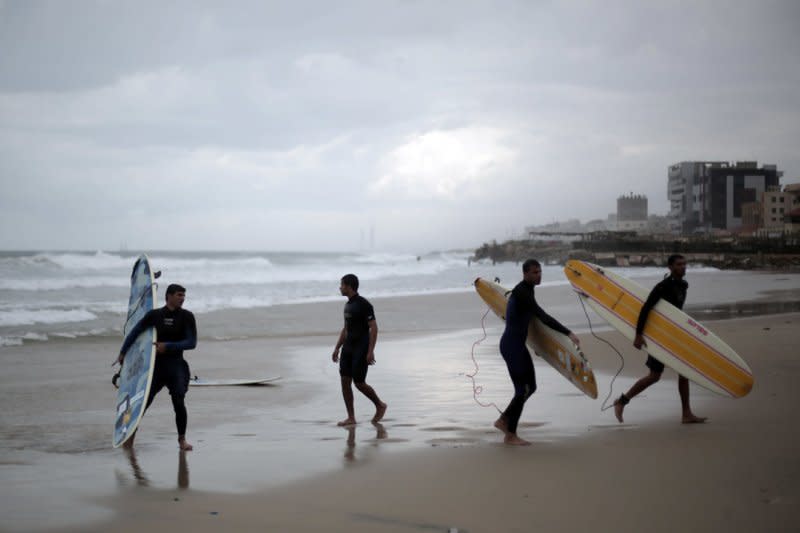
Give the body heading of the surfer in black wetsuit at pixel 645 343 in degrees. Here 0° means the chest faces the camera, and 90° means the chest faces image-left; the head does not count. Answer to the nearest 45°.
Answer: approximately 270°

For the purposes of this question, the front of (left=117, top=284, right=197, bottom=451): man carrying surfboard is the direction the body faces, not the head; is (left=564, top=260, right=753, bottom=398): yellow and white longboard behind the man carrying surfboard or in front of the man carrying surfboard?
in front

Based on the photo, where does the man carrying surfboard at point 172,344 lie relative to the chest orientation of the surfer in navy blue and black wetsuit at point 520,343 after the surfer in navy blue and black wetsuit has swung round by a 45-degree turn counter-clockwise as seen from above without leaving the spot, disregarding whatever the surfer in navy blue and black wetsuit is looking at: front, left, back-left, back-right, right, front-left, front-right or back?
back-left

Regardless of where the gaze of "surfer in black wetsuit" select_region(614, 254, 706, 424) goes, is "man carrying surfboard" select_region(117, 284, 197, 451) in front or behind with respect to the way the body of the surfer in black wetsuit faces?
behind

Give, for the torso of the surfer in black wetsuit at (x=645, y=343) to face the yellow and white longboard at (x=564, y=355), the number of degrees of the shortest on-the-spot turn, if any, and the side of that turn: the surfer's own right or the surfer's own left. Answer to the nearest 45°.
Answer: approximately 135° to the surfer's own right

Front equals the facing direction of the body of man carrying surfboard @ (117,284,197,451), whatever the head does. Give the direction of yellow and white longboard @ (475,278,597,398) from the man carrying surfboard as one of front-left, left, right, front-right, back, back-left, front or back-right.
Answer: front-left

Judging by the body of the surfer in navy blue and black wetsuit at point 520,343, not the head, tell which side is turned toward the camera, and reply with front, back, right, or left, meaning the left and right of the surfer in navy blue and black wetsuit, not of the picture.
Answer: right

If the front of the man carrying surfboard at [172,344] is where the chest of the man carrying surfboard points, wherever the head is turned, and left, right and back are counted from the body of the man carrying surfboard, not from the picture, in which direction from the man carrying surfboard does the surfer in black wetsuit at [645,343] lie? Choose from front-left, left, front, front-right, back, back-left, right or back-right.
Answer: front-left

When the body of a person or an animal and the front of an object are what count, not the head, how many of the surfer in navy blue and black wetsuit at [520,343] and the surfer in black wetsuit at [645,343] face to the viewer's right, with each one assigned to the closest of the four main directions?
2
